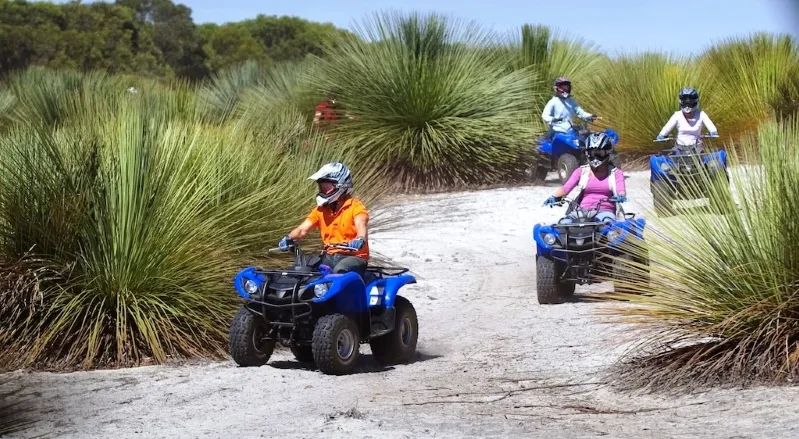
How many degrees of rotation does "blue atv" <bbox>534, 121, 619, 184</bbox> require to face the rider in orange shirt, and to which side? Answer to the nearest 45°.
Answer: approximately 45° to its right

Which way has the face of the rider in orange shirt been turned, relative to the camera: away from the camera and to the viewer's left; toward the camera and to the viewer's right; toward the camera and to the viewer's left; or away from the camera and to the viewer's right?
toward the camera and to the viewer's left

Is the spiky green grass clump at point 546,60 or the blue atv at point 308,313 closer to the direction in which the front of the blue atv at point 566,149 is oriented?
the blue atv

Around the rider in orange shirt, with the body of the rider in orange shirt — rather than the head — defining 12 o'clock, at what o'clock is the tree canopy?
The tree canopy is roughly at 4 o'clock from the rider in orange shirt.

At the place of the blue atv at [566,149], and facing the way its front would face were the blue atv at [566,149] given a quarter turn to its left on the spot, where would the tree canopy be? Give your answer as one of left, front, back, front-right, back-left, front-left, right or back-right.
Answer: left

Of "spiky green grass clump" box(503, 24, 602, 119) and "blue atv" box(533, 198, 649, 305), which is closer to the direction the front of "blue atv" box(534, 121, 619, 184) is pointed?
the blue atv

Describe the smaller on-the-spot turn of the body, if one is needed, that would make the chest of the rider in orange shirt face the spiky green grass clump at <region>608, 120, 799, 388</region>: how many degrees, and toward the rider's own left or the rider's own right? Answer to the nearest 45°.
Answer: approximately 90° to the rider's own left

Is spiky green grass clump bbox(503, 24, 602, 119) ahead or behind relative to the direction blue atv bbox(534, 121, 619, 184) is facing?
behind

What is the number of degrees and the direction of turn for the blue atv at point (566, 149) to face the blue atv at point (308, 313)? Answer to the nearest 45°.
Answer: approximately 45° to its right

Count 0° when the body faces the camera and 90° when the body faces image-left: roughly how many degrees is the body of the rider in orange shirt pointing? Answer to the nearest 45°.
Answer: approximately 45°

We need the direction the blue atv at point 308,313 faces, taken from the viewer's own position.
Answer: facing the viewer and to the left of the viewer

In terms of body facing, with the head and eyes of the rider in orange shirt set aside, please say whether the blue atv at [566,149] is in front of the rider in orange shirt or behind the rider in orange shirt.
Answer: behind

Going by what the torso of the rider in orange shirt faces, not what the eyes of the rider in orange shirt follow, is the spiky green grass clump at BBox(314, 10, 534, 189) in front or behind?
behind
